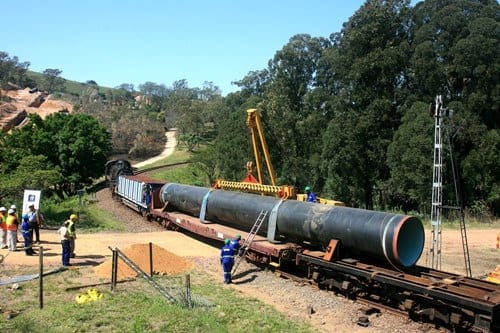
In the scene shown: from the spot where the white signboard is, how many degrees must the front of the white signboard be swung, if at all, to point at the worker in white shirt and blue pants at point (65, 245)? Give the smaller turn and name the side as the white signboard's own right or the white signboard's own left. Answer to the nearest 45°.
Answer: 0° — it already faces them

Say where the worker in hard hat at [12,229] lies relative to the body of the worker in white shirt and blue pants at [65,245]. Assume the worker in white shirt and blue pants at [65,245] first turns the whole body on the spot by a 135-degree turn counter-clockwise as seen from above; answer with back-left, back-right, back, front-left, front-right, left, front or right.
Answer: front-right

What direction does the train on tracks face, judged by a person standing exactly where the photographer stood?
facing away from the viewer and to the left of the viewer

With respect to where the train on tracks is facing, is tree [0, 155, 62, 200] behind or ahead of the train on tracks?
ahead

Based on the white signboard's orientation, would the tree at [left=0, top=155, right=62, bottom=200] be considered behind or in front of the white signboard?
behind

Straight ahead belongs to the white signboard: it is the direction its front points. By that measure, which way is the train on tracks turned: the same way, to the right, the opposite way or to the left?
the opposite way

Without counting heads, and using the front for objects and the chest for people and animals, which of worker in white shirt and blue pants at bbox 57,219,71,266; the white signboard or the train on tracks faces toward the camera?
the white signboard

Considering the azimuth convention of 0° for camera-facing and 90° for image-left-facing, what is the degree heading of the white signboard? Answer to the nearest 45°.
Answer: approximately 0°

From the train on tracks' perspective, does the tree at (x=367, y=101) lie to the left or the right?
on its right

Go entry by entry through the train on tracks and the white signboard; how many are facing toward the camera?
1

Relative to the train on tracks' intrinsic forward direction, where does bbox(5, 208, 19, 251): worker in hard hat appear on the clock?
The worker in hard hat is roughly at 9 o'clock from the train on tracks.

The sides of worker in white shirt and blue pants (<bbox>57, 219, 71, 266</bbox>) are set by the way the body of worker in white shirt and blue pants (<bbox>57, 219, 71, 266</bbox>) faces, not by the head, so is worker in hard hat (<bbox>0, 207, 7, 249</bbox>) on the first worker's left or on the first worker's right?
on the first worker's left

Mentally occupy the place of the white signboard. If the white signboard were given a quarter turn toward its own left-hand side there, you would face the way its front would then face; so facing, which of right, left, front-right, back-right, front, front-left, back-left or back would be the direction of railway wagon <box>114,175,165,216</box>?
front-left

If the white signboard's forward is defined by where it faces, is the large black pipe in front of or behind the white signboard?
in front
